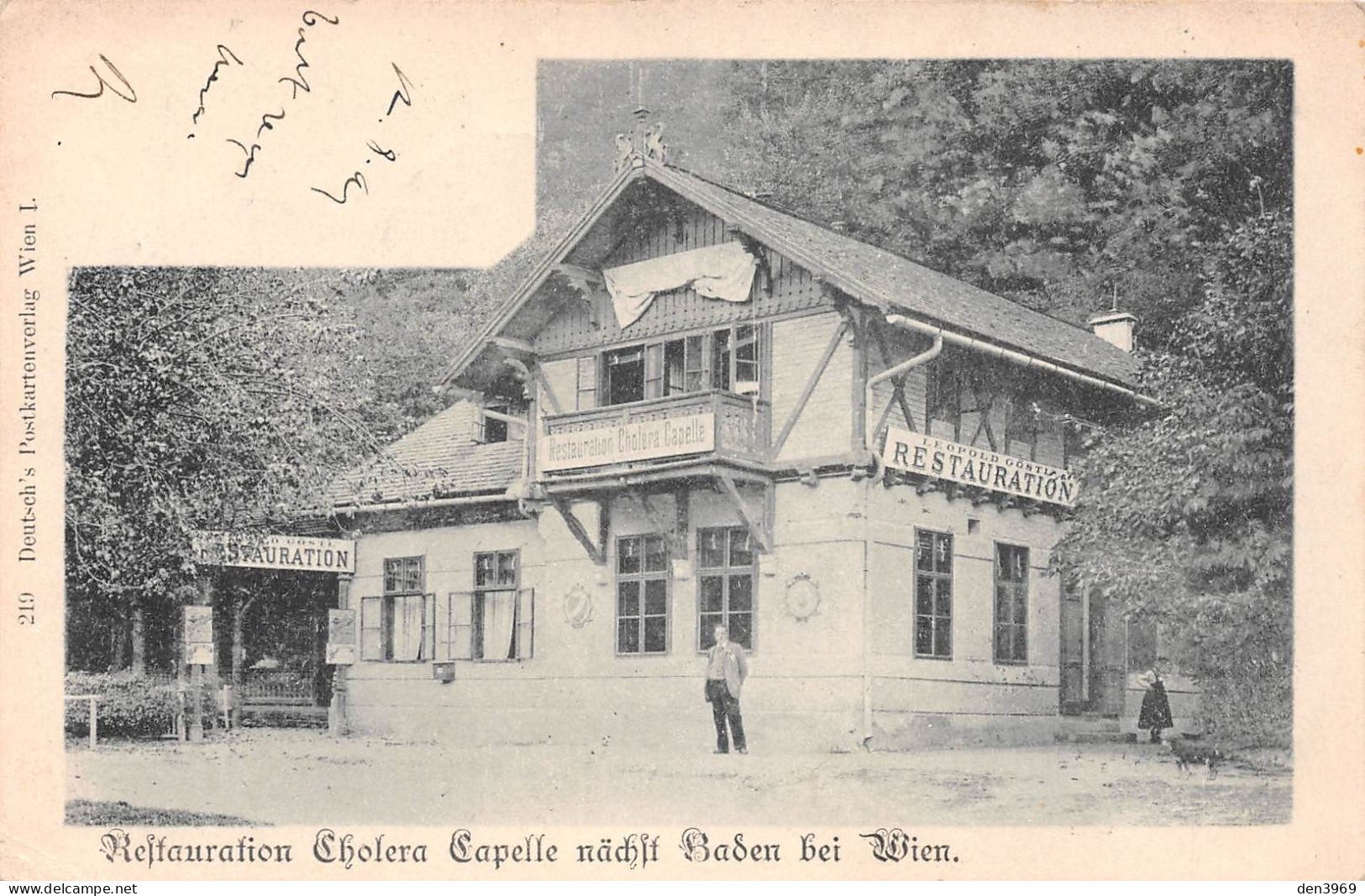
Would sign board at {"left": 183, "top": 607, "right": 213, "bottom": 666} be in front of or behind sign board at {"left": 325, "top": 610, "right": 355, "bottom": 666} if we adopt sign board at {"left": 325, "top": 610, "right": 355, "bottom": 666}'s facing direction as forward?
in front

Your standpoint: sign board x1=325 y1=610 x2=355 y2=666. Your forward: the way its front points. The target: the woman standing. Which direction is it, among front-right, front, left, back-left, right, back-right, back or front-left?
front-left
